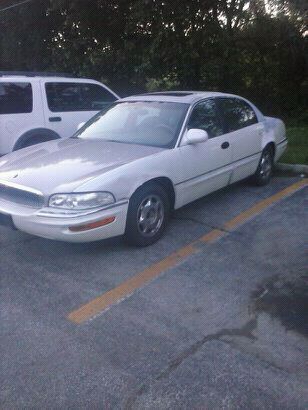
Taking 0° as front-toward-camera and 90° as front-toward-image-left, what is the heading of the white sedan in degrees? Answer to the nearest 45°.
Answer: approximately 45°

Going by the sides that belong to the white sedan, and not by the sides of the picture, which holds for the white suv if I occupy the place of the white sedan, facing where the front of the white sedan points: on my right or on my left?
on my right
